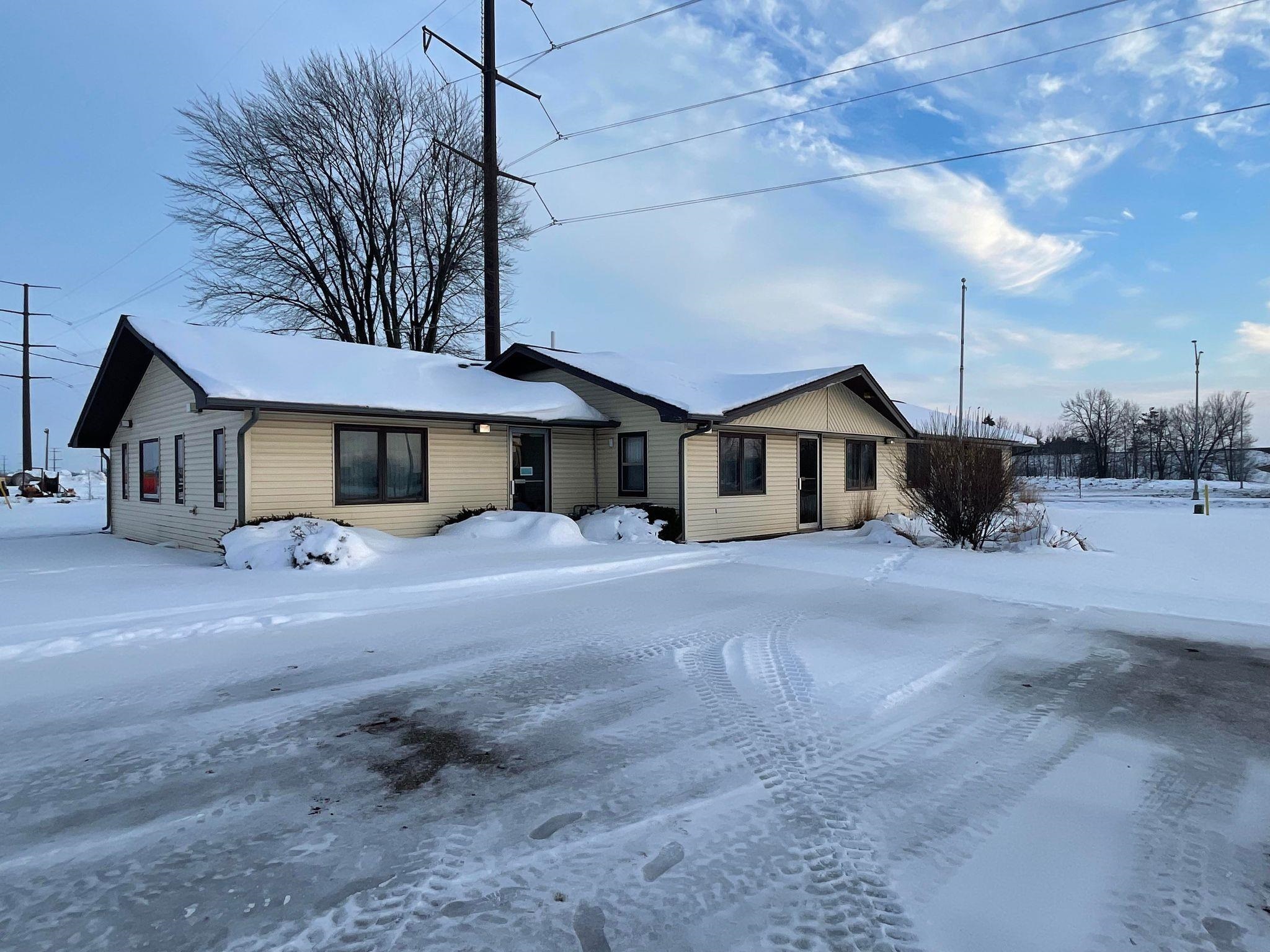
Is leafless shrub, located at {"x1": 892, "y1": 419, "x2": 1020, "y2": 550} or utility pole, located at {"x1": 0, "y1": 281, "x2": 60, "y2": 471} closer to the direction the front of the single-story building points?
the leafless shrub

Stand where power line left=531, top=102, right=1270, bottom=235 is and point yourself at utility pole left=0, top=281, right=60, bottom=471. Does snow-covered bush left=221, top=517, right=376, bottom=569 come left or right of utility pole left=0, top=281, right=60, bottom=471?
left

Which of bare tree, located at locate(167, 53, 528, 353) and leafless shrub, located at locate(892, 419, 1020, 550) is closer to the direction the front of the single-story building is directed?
the leafless shrub

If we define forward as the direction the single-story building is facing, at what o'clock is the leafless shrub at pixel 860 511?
The leafless shrub is roughly at 10 o'clock from the single-story building.

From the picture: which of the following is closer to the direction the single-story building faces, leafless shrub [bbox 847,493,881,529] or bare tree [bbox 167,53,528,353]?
the leafless shrub

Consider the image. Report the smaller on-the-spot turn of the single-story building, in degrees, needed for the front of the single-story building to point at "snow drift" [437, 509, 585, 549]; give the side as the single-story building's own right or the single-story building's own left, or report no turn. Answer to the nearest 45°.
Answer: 0° — it already faces it

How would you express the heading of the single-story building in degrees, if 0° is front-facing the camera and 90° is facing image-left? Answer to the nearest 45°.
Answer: approximately 315°

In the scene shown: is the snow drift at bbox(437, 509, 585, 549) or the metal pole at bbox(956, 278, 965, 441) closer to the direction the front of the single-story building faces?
the snow drift
